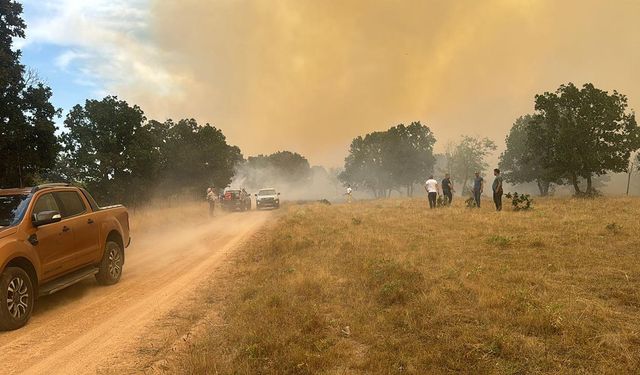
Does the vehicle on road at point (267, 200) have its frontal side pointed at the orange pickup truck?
yes

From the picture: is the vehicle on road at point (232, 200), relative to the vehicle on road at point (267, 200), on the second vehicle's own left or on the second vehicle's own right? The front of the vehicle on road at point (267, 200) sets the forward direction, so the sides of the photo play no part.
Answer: on the second vehicle's own right

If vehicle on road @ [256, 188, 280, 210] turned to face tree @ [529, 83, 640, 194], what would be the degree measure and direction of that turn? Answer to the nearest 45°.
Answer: approximately 90° to its left

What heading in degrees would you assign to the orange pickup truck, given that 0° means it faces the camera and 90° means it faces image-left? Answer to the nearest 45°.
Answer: approximately 45°

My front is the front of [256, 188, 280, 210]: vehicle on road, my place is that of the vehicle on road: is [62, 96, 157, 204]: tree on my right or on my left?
on my right
